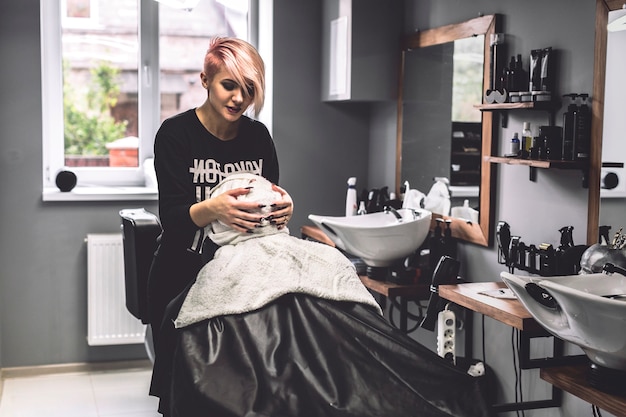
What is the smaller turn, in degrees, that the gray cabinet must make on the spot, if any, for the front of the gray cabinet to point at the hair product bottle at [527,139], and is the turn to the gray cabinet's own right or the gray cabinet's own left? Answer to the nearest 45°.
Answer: approximately 90° to the gray cabinet's own left

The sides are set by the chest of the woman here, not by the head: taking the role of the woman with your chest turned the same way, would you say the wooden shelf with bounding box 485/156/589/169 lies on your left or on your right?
on your left

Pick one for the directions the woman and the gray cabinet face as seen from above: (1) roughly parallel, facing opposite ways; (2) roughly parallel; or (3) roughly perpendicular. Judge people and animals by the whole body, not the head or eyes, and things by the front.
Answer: roughly perpendicular

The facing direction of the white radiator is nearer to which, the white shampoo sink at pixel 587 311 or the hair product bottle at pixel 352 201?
the white shampoo sink

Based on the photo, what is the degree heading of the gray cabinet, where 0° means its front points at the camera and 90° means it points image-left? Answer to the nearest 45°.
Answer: approximately 45°

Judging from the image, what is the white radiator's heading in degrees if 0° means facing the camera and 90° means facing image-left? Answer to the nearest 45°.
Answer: approximately 0°

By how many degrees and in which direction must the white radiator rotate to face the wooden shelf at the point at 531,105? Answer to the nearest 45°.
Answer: approximately 45° to its left

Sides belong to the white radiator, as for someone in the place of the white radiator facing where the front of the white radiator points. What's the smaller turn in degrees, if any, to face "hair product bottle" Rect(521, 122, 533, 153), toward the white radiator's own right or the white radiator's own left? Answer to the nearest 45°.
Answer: approximately 45° to the white radiator's own left

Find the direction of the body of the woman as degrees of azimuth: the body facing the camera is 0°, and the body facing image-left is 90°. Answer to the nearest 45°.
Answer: approximately 315°
